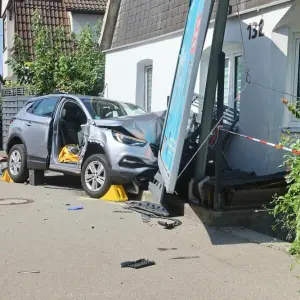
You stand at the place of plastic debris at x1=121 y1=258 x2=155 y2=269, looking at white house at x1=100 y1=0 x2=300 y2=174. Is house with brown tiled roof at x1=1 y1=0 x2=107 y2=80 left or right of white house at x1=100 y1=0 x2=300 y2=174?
left

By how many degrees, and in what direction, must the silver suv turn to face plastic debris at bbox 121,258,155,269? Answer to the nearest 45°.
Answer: approximately 45° to its right

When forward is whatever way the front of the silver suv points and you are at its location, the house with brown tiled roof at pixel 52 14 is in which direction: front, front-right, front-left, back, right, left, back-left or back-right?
back-left

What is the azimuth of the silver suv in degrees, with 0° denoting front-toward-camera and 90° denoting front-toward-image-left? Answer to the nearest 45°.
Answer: approximately 315°

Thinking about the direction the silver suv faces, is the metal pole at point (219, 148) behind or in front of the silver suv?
in front

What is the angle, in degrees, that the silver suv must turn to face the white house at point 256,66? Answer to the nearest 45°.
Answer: approximately 45° to its left

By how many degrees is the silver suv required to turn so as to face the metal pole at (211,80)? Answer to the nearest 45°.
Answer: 0° — it already faces it
